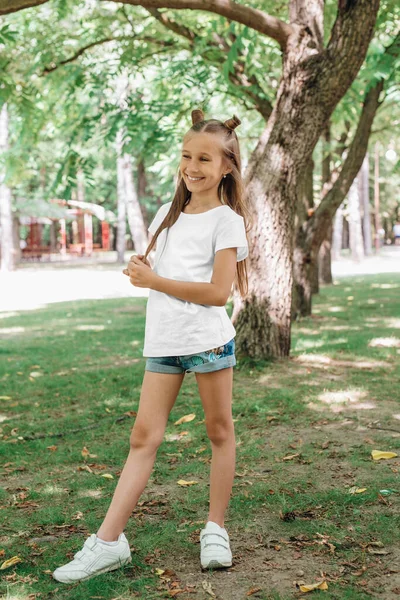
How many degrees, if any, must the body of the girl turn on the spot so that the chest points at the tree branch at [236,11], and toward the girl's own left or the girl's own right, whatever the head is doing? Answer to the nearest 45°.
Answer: approximately 135° to the girl's own right

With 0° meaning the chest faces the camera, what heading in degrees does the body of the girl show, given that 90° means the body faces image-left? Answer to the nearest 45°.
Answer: approximately 45°

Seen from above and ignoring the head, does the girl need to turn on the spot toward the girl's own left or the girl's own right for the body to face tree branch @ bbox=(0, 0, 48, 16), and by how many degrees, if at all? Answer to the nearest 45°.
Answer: approximately 135° to the girl's own right

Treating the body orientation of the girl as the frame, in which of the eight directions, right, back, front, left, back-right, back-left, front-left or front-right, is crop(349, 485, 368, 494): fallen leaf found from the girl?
back

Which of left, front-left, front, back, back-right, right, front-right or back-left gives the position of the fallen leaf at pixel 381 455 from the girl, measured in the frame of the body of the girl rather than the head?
back
